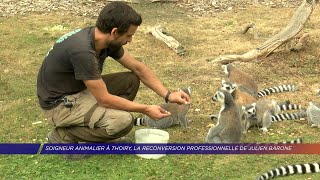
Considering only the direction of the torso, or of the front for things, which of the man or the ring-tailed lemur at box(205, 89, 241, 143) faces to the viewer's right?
the man

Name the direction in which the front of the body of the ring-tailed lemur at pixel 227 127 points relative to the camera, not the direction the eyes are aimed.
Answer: to the viewer's left

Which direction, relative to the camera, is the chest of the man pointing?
to the viewer's right

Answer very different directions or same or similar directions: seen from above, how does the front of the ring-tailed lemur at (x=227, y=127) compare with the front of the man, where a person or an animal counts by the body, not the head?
very different directions

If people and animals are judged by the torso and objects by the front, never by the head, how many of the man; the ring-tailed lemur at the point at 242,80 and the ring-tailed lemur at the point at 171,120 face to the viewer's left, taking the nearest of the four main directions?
1

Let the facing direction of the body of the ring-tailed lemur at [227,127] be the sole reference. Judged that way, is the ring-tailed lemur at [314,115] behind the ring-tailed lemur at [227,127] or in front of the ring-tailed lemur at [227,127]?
behind

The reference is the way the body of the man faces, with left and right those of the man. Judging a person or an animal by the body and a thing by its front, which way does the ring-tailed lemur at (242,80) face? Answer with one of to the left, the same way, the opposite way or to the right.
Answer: the opposite way

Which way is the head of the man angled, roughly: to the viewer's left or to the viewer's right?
to the viewer's right

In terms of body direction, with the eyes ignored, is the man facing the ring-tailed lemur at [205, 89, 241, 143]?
yes

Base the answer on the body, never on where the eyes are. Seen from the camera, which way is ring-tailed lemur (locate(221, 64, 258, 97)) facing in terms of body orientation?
to the viewer's left

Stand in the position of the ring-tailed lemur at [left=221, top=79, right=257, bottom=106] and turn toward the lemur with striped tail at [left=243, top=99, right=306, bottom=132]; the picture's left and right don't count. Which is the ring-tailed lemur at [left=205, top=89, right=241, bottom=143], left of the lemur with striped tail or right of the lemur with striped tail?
right
